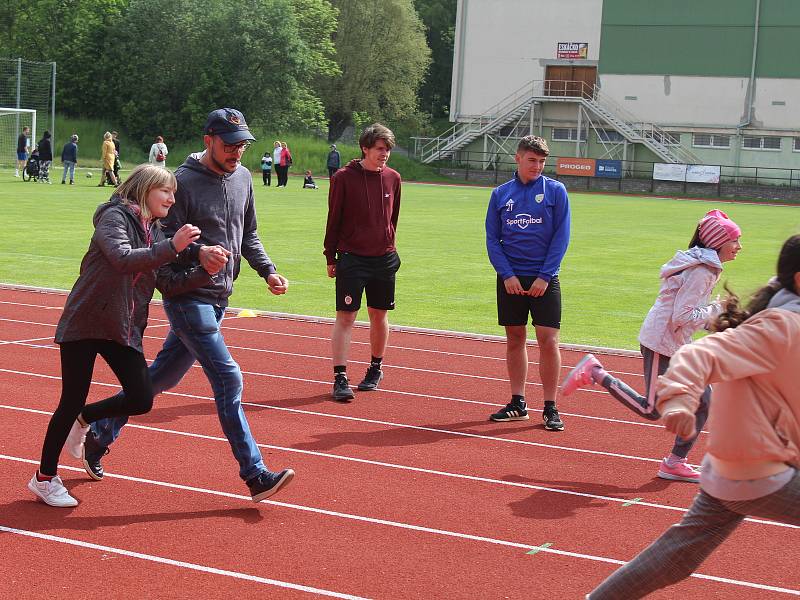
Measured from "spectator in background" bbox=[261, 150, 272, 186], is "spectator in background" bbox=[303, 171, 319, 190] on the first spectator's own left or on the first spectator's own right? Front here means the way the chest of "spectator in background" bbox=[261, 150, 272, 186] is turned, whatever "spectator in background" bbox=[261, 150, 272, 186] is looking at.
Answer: on the first spectator's own left

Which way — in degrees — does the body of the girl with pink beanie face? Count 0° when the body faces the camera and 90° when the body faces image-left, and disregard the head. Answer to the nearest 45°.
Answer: approximately 270°

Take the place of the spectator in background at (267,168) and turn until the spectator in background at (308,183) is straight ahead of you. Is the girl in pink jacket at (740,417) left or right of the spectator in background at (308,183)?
right

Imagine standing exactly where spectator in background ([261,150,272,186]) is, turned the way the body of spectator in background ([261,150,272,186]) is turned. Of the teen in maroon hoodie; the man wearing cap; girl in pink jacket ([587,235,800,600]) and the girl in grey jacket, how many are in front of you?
4

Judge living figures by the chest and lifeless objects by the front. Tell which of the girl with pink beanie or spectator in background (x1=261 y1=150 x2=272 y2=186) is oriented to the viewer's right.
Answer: the girl with pink beanie

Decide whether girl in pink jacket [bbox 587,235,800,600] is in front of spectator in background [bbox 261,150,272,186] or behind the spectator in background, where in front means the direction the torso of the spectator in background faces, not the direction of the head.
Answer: in front

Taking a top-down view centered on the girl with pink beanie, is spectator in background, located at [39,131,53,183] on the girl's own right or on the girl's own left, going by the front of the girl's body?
on the girl's own left
